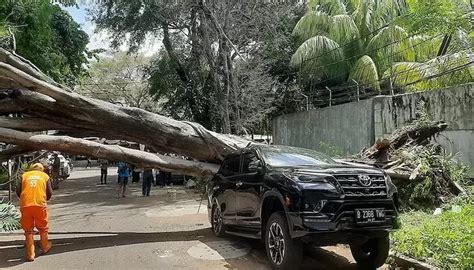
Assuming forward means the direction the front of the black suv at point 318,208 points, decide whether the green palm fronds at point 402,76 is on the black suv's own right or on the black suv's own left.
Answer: on the black suv's own left

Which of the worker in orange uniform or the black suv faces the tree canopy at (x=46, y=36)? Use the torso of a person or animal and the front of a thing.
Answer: the worker in orange uniform

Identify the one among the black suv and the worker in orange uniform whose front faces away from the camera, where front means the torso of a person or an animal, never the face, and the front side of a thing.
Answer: the worker in orange uniform

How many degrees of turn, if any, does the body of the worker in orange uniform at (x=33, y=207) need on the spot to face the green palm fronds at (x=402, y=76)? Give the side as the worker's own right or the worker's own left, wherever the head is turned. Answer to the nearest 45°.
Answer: approximately 90° to the worker's own right

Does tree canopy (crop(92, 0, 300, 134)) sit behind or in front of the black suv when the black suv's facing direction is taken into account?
behind

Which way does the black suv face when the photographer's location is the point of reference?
facing the viewer and to the right of the viewer

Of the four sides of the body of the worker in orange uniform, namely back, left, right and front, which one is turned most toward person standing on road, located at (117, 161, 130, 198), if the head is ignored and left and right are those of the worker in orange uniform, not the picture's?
front

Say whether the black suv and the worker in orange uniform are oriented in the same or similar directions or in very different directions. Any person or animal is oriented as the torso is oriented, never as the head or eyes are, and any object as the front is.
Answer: very different directions

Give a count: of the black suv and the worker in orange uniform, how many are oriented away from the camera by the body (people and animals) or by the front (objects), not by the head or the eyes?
1

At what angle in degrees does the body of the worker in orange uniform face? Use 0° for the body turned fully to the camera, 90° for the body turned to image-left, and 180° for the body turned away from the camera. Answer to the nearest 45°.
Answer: approximately 180°

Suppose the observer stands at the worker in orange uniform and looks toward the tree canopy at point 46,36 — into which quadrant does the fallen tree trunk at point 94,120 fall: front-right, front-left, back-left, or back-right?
front-right

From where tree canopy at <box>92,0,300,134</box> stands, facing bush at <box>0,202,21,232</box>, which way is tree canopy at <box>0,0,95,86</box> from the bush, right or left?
right

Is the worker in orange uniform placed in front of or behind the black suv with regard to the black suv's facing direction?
behind

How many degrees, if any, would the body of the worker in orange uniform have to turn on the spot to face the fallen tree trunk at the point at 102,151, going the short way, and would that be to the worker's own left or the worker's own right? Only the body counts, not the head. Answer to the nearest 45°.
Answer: approximately 45° to the worker's own right

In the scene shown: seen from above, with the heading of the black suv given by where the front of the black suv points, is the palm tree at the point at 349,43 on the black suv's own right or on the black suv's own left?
on the black suv's own left
